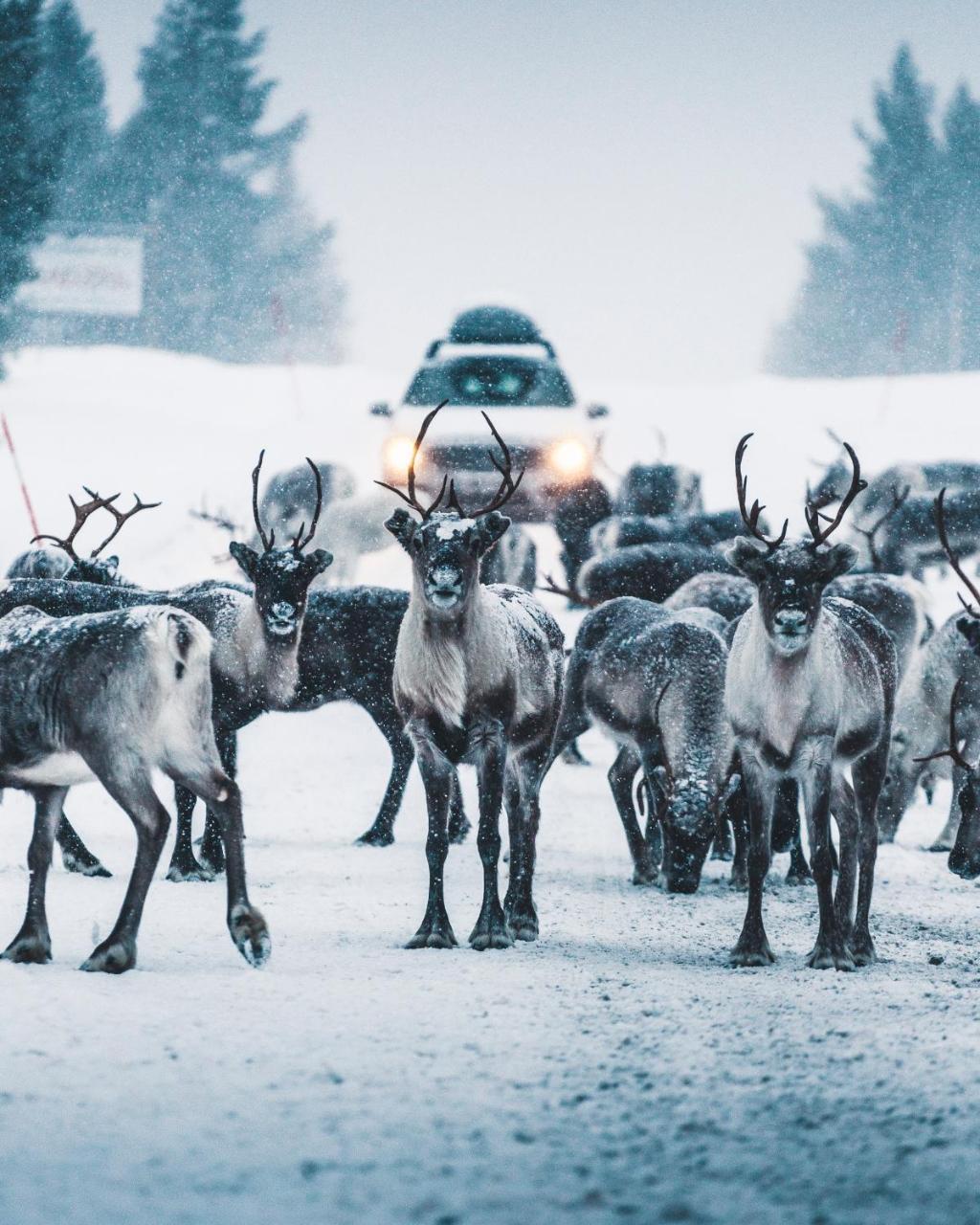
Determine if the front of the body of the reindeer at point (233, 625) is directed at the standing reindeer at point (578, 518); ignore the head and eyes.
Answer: no

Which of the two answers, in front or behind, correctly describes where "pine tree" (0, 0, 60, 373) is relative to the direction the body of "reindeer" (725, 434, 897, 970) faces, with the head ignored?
behind

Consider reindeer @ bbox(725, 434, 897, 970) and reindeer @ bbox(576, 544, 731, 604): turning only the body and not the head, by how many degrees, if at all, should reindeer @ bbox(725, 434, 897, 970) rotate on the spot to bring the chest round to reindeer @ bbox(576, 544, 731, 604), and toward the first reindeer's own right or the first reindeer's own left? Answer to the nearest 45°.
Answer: approximately 180°

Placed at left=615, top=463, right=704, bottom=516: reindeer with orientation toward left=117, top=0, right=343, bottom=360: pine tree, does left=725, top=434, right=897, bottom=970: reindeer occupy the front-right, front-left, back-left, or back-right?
back-left

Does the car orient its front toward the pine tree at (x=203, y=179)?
no

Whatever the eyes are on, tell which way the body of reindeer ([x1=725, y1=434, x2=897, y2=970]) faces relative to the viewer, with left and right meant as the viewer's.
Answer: facing the viewer

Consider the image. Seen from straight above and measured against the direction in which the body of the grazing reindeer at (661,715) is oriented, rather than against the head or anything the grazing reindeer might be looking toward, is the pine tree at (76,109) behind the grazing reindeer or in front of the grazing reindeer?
behind

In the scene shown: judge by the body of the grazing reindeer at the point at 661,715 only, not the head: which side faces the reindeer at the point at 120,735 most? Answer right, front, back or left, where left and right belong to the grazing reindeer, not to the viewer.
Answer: right

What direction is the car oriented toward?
toward the camera

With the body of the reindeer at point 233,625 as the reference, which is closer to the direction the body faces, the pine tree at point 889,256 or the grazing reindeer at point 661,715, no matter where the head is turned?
the grazing reindeer

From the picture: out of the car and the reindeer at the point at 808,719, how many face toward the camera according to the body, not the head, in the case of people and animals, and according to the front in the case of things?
2

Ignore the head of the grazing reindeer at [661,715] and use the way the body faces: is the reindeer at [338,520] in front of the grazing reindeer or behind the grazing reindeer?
behind

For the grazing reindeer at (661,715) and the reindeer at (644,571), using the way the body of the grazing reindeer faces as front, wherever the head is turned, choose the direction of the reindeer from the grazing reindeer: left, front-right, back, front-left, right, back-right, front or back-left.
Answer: back-left

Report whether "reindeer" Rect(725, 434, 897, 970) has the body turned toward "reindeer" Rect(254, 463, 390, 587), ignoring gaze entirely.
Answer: no
